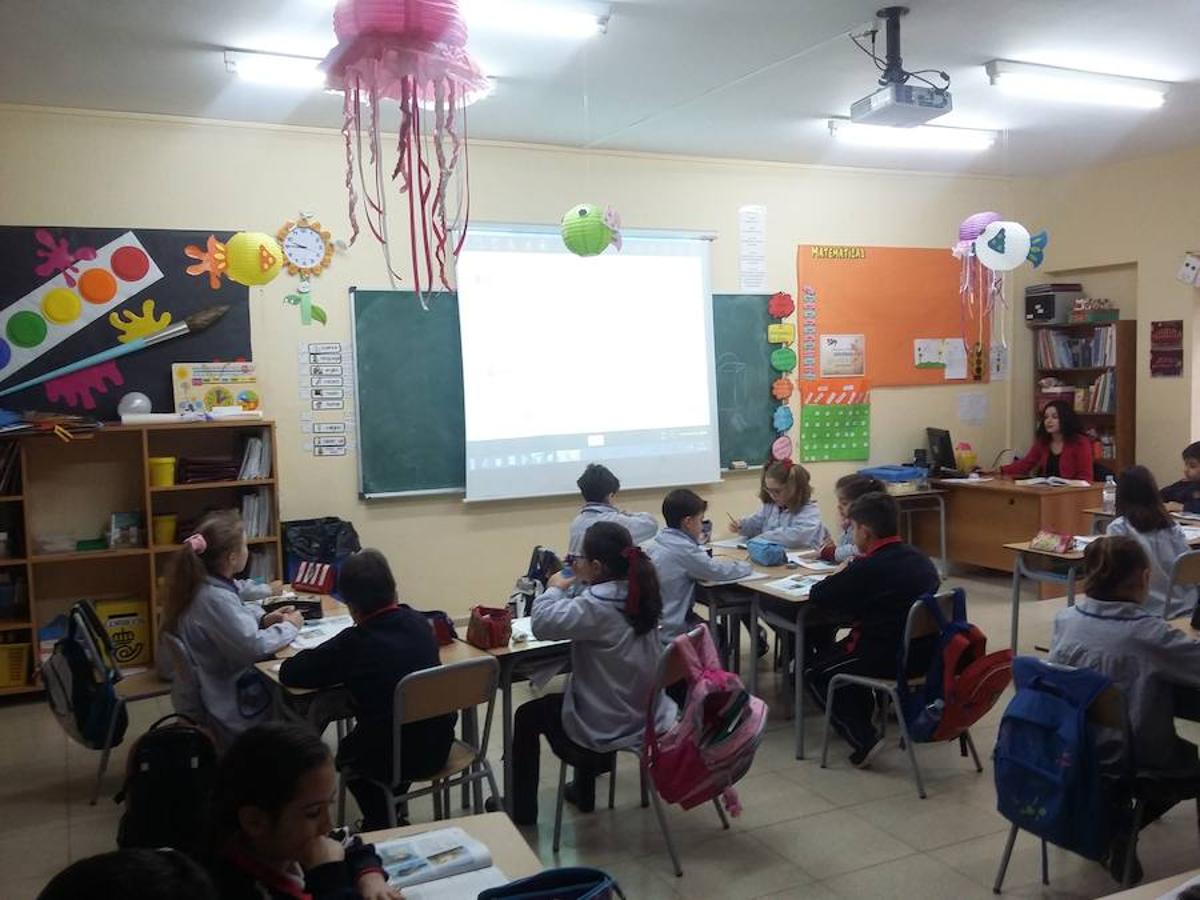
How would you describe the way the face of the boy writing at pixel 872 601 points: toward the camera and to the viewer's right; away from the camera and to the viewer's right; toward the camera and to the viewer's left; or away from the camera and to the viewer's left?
away from the camera and to the viewer's left

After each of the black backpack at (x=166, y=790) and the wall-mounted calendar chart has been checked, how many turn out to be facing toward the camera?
2

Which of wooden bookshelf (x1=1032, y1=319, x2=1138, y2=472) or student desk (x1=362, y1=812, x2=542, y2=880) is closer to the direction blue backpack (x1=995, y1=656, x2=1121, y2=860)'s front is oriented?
the student desk

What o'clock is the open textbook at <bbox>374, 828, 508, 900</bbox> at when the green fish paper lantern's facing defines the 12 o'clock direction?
The open textbook is roughly at 9 o'clock from the green fish paper lantern.

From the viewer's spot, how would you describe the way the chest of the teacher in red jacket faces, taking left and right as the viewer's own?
facing the viewer and to the left of the viewer

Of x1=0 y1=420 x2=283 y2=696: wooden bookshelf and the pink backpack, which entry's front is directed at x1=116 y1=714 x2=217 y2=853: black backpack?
the wooden bookshelf

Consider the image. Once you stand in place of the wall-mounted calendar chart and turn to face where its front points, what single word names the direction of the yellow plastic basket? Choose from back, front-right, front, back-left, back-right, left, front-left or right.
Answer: front-right

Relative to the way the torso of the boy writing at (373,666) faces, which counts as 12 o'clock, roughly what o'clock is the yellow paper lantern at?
The yellow paper lantern is roughly at 1 o'clock from the boy writing.

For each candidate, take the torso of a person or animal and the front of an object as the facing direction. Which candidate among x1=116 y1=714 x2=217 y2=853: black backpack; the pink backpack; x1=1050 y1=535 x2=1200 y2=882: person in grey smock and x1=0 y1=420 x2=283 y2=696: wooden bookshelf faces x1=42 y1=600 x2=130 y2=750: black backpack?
the wooden bookshelf

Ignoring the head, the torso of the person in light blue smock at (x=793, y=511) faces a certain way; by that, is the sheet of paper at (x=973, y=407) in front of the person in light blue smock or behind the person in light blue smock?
behind

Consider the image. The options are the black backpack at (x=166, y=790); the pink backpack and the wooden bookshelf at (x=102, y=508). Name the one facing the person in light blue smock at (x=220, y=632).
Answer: the wooden bookshelf

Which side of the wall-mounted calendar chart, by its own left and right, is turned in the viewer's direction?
front

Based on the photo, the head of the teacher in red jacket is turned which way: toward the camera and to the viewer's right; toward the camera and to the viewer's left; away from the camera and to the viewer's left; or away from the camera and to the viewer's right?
toward the camera and to the viewer's left

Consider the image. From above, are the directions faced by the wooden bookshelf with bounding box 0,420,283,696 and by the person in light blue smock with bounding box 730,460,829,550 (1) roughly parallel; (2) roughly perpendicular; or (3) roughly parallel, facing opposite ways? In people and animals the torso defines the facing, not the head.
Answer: roughly perpendicular

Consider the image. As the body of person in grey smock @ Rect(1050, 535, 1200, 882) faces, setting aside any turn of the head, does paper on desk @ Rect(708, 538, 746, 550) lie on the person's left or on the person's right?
on the person's left

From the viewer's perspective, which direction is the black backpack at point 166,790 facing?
toward the camera

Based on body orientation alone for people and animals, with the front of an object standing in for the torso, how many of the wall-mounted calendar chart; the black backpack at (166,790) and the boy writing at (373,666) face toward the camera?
2
